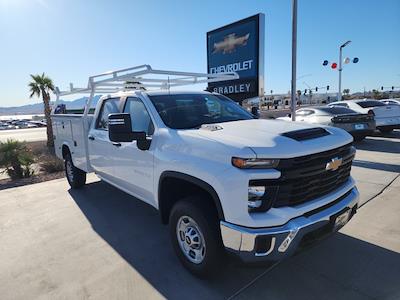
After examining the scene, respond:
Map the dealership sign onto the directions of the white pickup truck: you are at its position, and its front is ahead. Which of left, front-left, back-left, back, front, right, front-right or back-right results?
back-left

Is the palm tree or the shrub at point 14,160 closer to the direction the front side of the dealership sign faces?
the shrub

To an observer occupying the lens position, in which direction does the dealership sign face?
facing the viewer and to the left of the viewer

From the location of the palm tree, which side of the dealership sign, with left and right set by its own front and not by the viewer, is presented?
right

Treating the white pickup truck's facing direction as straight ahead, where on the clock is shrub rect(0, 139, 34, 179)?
The shrub is roughly at 6 o'clock from the white pickup truck.

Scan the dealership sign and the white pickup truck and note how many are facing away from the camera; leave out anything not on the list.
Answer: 0

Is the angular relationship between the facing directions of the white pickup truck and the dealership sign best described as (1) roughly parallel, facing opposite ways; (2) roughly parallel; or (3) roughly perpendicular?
roughly perpendicular

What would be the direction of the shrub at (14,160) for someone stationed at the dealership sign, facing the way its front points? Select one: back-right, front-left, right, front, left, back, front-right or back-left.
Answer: front-right

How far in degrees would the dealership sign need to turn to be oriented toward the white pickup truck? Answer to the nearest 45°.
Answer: approximately 45° to its left

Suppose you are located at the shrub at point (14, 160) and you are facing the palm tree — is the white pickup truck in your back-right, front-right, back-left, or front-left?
back-right

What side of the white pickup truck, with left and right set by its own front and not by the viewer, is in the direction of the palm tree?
back
